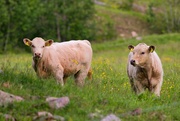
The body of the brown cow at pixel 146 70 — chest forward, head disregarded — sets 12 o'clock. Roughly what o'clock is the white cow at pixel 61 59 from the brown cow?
The white cow is roughly at 3 o'clock from the brown cow.

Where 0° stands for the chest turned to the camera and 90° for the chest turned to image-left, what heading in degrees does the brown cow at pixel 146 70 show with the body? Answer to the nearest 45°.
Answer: approximately 0°

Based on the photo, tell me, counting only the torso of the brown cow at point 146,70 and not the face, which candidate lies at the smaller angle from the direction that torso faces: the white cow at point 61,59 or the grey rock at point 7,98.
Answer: the grey rock

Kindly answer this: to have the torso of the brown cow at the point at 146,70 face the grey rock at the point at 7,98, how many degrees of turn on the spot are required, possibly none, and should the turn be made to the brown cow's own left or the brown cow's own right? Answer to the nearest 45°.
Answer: approximately 45° to the brown cow's own right
